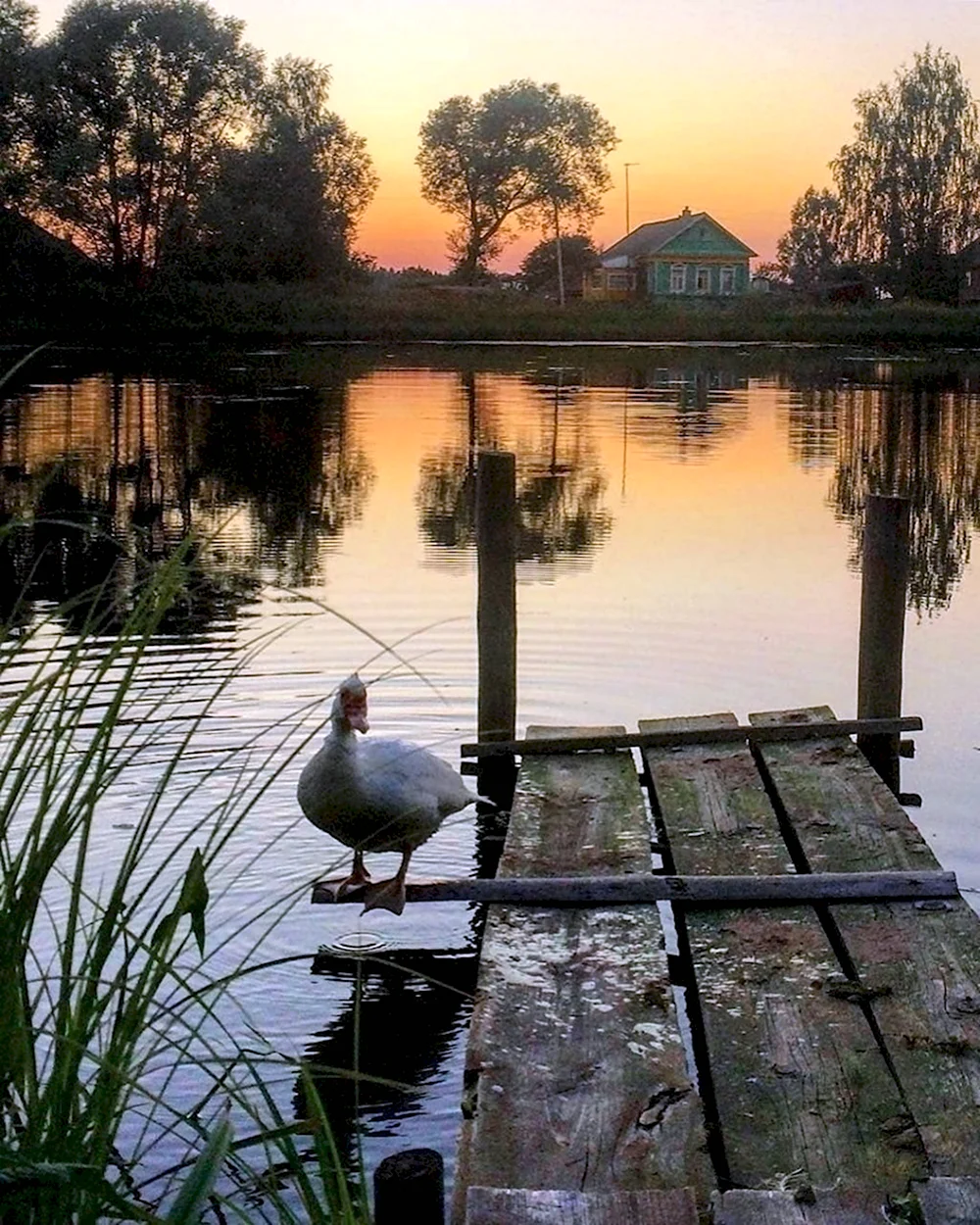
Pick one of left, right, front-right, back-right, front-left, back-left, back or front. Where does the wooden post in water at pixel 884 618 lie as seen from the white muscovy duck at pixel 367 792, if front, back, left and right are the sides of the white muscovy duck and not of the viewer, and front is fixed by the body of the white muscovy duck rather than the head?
back

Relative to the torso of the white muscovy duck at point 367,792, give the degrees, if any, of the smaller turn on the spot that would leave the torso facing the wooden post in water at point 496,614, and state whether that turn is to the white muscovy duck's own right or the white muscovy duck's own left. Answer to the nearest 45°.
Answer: approximately 135° to the white muscovy duck's own right

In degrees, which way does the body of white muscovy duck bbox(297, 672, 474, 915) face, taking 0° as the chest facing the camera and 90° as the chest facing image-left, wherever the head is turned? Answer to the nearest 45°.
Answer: approximately 45°

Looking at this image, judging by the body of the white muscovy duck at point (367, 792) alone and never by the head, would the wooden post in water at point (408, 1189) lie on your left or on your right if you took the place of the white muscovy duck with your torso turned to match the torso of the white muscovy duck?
on your left
